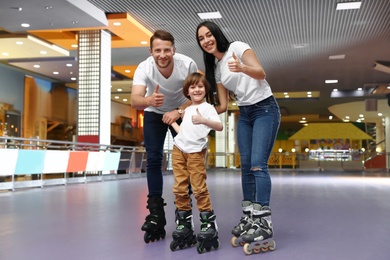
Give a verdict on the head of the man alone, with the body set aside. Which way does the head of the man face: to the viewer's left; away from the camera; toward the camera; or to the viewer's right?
toward the camera

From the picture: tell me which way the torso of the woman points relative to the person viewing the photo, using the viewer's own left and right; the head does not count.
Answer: facing the viewer and to the left of the viewer

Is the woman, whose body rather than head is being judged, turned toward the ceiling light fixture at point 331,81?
no

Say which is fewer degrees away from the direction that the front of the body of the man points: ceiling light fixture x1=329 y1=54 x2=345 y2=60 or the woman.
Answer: the woman

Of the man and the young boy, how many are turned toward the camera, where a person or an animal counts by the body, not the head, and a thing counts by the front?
2

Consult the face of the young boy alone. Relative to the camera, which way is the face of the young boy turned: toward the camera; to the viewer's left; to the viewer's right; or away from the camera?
toward the camera

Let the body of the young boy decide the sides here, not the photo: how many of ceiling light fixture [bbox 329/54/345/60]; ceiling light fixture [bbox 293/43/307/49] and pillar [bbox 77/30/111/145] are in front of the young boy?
0

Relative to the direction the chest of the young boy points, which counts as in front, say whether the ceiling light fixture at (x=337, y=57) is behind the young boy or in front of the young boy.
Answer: behind

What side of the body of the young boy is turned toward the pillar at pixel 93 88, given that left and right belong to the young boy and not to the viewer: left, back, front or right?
back

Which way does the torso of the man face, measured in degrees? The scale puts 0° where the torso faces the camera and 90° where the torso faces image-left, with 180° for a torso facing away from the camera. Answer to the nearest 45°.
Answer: approximately 0°

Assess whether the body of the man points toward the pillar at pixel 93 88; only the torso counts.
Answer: no

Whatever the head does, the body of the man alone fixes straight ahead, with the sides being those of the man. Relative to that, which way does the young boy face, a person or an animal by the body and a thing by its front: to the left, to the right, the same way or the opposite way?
the same way

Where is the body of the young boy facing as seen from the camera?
toward the camera
